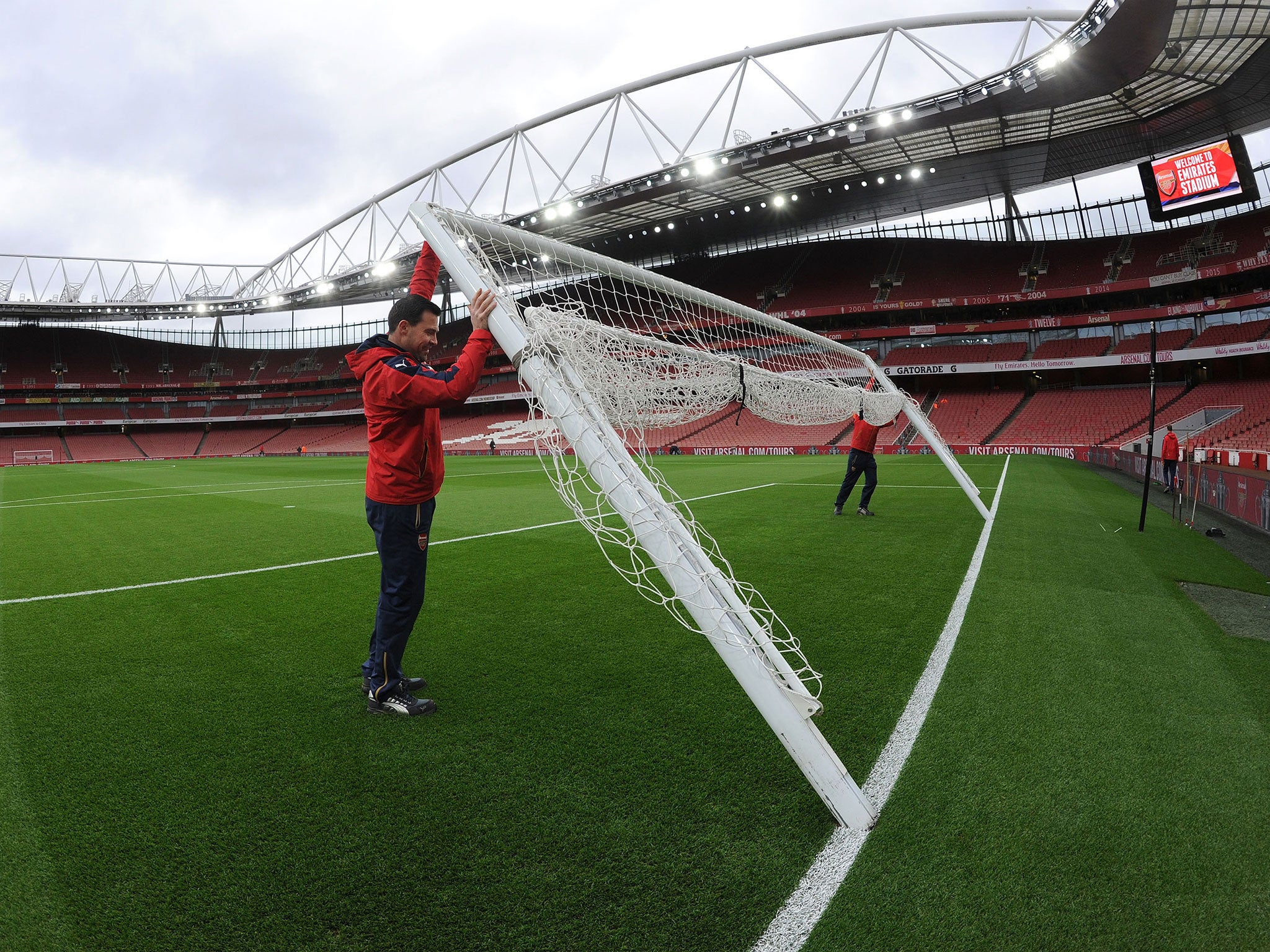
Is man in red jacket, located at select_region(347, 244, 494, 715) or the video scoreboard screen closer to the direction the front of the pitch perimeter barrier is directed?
the man in red jacket

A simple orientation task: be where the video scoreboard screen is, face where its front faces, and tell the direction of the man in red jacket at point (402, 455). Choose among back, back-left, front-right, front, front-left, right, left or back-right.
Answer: front-left

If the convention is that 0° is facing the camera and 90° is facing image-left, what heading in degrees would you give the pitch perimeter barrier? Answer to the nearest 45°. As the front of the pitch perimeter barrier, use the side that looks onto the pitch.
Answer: approximately 45°

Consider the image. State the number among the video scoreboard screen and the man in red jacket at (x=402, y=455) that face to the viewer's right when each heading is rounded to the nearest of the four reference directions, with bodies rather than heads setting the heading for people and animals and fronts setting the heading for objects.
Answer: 1

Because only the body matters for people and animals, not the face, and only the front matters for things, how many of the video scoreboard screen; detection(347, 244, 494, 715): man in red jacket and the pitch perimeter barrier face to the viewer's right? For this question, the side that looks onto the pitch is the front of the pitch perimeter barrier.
1

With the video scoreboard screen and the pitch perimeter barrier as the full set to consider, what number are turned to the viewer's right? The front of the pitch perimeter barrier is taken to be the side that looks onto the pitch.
0

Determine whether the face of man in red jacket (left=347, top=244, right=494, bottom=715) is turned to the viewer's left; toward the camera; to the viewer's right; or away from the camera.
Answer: to the viewer's right

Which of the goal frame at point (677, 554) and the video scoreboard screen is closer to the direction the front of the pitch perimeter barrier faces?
the goal frame

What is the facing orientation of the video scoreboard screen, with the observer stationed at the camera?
facing the viewer and to the left of the viewer

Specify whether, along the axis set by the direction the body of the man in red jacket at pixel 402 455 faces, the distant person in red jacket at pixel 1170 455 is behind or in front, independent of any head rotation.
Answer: in front

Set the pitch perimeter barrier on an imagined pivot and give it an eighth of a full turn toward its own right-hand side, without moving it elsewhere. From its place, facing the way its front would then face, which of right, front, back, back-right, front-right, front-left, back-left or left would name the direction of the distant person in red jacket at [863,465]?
front-left

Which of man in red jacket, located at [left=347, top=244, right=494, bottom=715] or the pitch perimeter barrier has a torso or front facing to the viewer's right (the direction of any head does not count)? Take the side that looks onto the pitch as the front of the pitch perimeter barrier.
the man in red jacket

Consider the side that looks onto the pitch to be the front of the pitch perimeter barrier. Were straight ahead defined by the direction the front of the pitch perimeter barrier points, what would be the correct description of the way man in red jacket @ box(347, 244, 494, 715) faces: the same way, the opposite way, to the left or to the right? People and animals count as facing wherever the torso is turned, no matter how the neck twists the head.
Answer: the opposite way

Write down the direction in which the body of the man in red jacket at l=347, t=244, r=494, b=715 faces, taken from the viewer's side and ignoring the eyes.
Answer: to the viewer's right

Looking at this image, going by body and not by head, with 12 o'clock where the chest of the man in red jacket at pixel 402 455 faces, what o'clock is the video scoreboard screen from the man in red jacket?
The video scoreboard screen is roughly at 11 o'clock from the man in red jacket.
